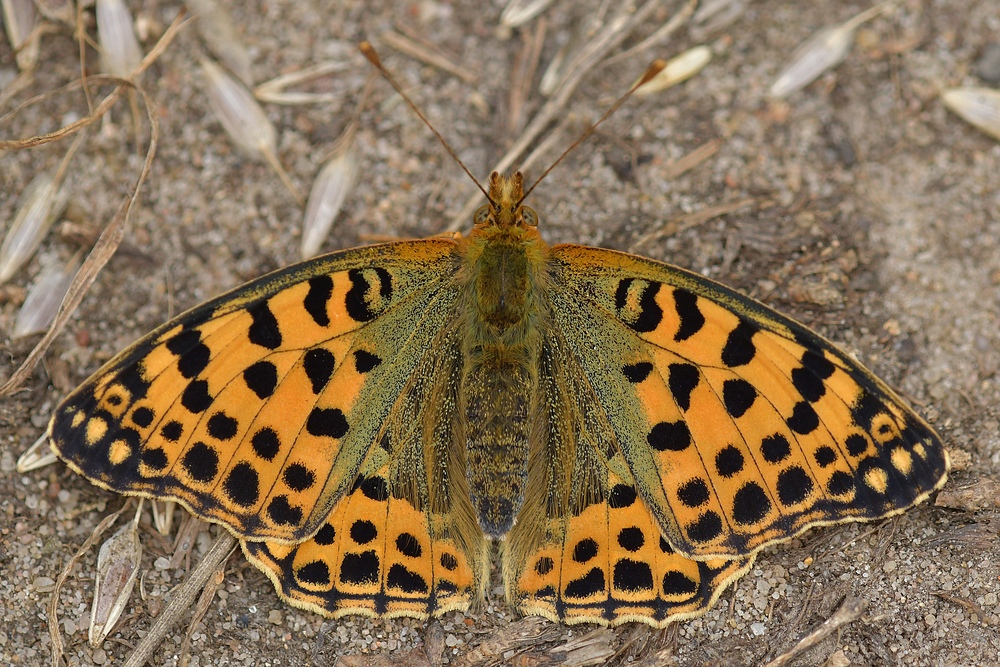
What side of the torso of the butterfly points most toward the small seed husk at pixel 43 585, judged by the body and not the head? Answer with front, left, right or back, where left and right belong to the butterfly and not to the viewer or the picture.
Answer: left

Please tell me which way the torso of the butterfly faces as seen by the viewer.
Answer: away from the camera

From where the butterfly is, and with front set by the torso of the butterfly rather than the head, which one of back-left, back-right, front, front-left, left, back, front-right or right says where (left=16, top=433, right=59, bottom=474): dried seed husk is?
left

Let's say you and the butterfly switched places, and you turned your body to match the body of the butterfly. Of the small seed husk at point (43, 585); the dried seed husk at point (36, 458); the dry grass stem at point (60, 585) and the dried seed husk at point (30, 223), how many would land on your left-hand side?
4

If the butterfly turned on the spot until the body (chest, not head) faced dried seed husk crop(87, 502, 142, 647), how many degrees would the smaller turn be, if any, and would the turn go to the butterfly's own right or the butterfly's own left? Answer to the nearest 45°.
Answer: approximately 90° to the butterfly's own left

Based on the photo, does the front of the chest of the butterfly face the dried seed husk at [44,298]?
no

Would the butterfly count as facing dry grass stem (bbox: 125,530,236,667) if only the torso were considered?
no
